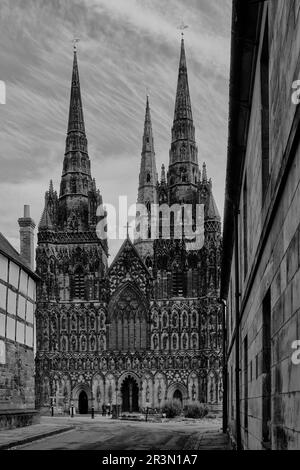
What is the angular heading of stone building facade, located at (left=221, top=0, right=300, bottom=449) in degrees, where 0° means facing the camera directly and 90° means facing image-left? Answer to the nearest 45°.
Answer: approximately 90°
